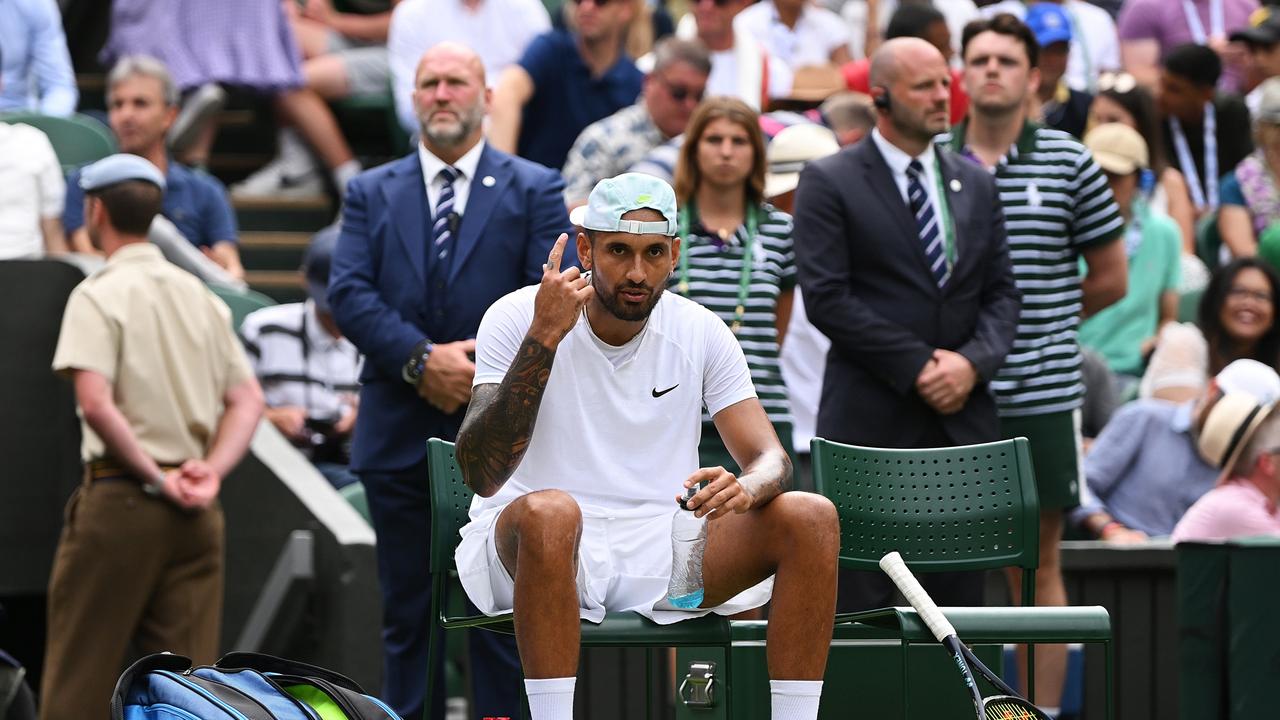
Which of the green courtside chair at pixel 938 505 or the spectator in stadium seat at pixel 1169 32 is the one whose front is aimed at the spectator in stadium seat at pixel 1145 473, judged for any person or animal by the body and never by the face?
the spectator in stadium seat at pixel 1169 32

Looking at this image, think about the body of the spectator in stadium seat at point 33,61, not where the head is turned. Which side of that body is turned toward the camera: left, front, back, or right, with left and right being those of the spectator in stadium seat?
front

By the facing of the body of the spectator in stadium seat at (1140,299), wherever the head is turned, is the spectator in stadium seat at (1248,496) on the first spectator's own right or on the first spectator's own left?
on the first spectator's own left

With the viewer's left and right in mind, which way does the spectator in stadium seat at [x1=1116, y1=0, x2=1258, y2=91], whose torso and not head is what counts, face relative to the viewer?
facing the viewer

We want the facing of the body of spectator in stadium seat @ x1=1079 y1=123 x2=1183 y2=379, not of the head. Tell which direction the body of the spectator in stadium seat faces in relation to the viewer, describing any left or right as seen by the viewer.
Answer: facing the viewer and to the left of the viewer

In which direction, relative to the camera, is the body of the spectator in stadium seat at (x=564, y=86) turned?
toward the camera

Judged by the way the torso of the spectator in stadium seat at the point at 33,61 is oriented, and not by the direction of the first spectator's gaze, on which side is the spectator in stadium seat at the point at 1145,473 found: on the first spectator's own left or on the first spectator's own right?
on the first spectator's own left

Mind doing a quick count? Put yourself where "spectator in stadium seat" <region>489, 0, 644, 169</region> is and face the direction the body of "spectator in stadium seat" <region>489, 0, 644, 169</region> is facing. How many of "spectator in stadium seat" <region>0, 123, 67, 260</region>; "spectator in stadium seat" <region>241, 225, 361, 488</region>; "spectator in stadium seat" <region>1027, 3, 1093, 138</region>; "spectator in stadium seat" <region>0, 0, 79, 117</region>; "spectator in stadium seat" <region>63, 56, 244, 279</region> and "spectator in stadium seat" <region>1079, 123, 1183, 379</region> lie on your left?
2

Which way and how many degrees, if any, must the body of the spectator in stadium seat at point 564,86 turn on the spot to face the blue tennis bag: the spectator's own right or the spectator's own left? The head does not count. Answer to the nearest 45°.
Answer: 0° — they already face it
